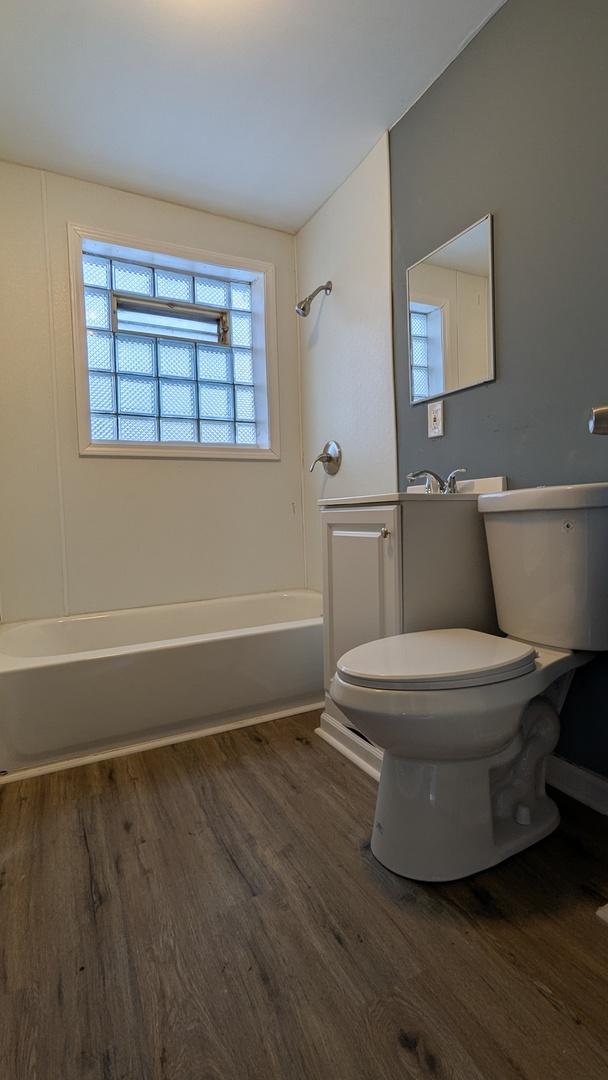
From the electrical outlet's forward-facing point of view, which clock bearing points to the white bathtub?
The white bathtub is roughly at 1 o'clock from the electrical outlet.

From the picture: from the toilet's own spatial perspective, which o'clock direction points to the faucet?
The faucet is roughly at 4 o'clock from the toilet.

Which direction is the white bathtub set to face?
toward the camera

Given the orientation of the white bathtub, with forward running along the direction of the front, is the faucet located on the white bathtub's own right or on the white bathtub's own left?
on the white bathtub's own left

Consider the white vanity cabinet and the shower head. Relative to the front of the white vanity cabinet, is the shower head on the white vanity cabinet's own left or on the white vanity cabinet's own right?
on the white vanity cabinet's own right

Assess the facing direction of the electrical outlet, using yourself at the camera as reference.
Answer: facing the viewer and to the left of the viewer

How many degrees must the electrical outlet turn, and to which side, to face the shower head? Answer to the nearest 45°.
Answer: approximately 90° to its right
